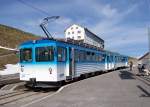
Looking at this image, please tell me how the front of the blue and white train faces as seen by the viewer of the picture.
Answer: facing the viewer and to the left of the viewer
